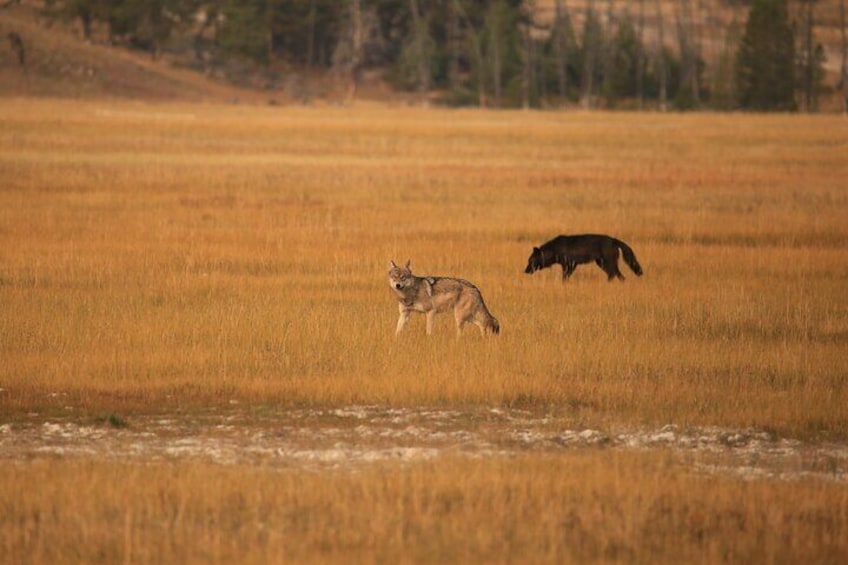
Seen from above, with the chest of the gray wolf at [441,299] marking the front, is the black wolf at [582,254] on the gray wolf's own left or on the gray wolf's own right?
on the gray wolf's own right

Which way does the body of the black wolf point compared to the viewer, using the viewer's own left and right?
facing to the left of the viewer

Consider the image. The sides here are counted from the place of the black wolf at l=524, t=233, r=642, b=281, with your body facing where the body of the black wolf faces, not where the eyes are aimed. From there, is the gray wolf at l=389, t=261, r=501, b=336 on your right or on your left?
on your left

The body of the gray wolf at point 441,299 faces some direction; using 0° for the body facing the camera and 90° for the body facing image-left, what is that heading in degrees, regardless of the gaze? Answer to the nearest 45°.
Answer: approximately 90°

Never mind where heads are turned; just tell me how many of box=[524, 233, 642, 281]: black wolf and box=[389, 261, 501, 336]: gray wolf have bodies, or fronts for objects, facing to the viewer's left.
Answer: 2
